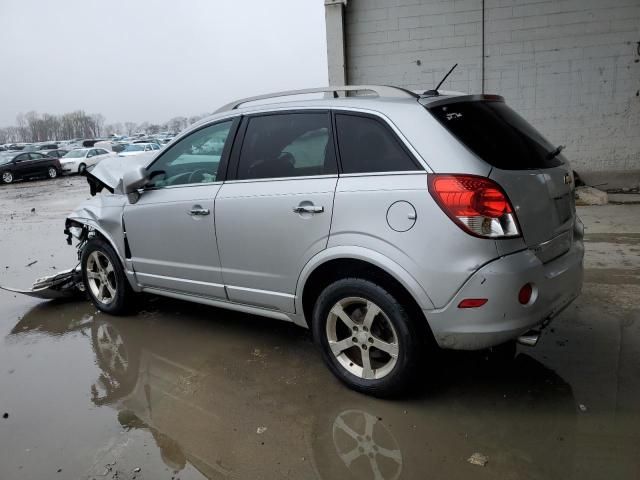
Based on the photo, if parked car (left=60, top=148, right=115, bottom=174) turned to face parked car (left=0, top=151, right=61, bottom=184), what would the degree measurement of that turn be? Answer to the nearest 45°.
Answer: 0° — it already faces it

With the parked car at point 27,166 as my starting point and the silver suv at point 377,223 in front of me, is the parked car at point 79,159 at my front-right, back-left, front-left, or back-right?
back-left

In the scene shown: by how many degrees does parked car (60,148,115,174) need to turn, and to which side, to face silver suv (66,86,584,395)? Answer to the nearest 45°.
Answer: approximately 45° to its left

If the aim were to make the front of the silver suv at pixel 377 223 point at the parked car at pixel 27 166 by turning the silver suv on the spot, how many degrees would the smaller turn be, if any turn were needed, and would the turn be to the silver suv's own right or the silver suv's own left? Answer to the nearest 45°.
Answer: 0° — it already faces it

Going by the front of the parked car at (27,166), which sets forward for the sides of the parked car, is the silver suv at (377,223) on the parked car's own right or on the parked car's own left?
on the parked car's own left

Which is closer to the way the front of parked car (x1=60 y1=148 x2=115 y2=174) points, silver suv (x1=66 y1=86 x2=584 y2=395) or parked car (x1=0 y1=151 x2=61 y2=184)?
the parked car

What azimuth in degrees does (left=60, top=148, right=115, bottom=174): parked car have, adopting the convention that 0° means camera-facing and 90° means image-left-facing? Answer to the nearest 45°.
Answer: approximately 45°

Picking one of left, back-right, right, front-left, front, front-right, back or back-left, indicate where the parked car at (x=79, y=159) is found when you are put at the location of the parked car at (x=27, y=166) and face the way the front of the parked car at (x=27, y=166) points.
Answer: back

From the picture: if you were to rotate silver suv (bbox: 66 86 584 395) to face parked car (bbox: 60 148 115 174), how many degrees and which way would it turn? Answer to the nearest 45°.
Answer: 0° — it already faces it

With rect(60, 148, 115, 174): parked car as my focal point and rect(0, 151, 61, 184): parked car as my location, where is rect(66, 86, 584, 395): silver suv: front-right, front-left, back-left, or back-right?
back-right
